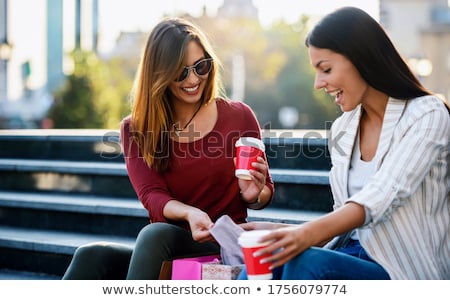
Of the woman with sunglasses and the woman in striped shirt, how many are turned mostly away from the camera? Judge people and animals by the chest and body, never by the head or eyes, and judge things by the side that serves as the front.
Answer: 0

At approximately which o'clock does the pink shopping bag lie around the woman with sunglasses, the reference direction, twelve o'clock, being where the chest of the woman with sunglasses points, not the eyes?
The pink shopping bag is roughly at 12 o'clock from the woman with sunglasses.

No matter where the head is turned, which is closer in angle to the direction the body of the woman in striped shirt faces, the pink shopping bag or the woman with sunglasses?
the pink shopping bag

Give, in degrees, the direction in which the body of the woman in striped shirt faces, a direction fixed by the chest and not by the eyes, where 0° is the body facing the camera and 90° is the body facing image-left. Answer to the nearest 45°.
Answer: approximately 45°

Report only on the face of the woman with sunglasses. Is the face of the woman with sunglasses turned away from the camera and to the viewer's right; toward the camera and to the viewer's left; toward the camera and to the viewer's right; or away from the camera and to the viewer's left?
toward the camera and to the viewer's right

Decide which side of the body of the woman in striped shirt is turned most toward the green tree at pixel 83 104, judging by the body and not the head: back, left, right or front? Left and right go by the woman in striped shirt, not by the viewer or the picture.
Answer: right

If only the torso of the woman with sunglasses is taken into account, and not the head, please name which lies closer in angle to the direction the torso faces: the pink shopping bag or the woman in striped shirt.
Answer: the pink shopping bag

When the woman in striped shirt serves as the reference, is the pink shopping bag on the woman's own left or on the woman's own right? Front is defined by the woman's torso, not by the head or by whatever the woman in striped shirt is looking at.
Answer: on the woman's own right

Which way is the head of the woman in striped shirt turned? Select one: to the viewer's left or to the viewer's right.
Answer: to the viewer's left

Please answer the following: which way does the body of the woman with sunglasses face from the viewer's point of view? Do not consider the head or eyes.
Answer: toward the camera

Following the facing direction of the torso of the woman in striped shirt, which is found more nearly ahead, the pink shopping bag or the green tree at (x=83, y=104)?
the pink shopping bag

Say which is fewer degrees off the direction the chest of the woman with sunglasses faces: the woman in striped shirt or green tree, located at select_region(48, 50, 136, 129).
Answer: the woman in striped shirt

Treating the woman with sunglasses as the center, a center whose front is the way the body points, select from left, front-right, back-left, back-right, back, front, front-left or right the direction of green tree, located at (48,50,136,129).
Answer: back

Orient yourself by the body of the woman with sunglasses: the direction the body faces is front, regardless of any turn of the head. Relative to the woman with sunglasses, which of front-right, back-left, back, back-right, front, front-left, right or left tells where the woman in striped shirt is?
front-left

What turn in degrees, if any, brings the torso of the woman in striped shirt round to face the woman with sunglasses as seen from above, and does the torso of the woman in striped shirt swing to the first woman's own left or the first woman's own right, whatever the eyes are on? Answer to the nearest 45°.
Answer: approximately 90° to the first woman's own right
